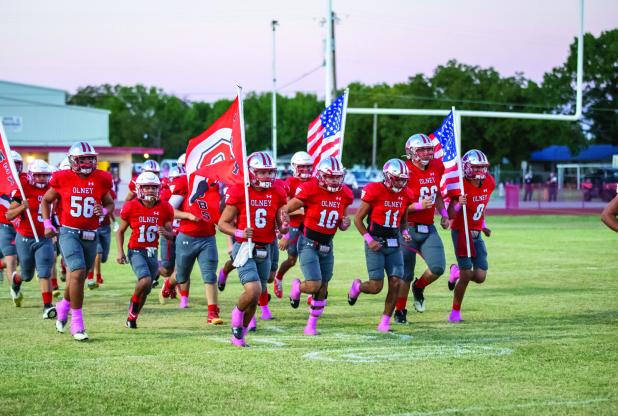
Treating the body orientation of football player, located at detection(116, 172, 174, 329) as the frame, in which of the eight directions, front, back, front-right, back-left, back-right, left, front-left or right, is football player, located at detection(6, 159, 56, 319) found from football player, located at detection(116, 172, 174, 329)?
back-right

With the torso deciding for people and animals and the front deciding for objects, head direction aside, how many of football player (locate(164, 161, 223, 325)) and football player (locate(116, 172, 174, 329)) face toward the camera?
2

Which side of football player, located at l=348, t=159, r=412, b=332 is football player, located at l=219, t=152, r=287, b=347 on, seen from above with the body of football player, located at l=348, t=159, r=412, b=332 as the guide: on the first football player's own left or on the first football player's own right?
on the first football player's own right

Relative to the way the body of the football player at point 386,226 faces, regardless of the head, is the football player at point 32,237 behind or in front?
behind

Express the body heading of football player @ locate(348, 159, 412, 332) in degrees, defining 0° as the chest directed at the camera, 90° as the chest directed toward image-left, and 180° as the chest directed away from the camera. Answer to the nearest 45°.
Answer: approximately 315°

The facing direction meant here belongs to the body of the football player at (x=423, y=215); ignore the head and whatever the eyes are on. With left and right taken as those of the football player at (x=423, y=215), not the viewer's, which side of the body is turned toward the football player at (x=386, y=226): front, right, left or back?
right

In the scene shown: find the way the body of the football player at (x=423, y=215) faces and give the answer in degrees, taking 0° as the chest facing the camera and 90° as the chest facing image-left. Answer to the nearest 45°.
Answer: approximately 315°
